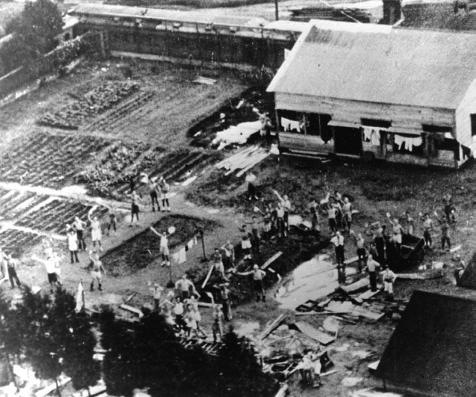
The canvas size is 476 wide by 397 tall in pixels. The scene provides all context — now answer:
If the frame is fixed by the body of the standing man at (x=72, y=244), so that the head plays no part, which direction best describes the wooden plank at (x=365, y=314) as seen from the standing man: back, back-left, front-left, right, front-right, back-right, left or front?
front-left

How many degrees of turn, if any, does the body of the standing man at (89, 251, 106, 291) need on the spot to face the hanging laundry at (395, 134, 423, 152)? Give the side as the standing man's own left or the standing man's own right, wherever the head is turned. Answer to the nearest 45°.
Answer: approximately 90° to the standing man's own left

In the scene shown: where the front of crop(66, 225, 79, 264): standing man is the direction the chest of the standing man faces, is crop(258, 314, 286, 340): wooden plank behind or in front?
in front

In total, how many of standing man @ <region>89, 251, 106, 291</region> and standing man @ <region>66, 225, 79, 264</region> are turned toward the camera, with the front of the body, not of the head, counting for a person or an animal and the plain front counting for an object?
2

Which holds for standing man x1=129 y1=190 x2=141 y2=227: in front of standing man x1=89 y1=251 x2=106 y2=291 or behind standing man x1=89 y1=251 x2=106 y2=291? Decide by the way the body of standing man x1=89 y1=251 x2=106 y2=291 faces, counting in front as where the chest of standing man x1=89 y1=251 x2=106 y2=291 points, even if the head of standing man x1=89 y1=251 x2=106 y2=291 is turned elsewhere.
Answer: behind

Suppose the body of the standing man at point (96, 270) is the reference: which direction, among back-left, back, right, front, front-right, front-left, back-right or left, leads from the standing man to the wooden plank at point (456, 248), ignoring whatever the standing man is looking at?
left

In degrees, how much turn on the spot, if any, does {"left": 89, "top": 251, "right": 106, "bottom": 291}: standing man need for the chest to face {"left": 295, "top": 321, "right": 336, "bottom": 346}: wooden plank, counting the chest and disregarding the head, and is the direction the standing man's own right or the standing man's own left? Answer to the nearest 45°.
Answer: approximately 45° to the standing man's own left

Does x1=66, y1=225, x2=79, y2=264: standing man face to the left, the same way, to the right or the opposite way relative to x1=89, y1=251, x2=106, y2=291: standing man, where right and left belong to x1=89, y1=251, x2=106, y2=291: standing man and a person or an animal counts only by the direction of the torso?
the same way

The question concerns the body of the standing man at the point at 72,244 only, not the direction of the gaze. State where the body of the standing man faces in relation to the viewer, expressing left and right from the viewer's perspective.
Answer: facing the viewer

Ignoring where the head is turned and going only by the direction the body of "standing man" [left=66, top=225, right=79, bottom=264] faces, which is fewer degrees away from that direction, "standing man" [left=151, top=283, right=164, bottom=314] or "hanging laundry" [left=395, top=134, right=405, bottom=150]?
the standing man

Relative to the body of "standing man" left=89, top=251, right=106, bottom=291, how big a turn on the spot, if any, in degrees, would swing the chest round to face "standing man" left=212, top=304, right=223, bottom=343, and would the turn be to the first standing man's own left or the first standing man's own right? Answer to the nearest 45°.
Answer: approximately 45° to the first standing man's own left

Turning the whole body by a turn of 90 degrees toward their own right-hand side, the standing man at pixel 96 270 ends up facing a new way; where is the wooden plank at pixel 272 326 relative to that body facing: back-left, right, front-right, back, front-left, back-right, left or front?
back-left

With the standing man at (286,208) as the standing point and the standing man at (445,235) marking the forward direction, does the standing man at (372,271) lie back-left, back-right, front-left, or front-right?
front-right

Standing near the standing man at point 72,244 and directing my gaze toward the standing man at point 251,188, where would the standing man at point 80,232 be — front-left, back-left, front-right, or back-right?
front-left

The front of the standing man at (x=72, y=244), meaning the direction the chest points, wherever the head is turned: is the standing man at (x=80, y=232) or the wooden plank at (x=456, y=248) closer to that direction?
the wooden plank

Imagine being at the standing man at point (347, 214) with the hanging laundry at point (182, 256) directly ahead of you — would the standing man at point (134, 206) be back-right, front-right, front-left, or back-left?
front-right

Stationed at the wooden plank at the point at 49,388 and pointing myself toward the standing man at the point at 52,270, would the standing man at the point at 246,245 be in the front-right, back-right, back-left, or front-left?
front-right

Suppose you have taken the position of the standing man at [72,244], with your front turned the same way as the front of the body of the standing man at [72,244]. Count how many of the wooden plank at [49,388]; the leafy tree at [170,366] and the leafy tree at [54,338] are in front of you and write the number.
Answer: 3
